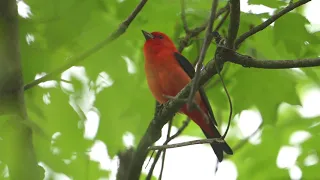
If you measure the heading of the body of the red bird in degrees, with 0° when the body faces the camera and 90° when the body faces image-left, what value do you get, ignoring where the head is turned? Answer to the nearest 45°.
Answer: approximately 45°

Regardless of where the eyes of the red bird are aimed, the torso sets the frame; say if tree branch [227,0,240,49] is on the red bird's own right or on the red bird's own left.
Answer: on the red bird's own left

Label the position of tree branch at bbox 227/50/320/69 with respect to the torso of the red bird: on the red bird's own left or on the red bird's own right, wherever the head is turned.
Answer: on the red bird's own left
